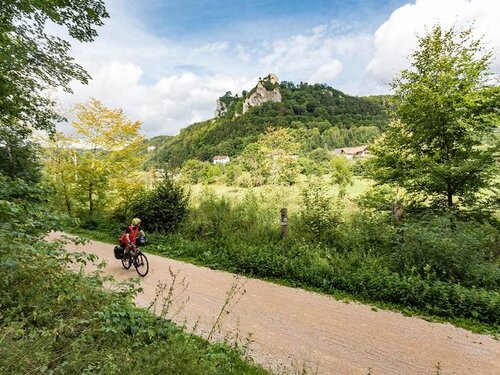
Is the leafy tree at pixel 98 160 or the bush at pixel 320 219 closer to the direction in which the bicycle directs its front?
the bush

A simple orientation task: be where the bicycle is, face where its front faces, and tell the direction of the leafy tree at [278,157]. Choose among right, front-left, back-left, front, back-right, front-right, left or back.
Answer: left

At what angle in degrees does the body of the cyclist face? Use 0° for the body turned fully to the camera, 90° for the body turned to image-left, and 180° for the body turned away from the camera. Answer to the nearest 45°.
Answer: approximately 315°

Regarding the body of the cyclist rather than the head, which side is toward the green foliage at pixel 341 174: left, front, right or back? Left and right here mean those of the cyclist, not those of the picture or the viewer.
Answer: left

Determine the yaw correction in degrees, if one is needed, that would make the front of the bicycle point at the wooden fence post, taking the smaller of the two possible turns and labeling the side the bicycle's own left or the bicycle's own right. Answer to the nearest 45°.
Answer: approximately 45° to the bicycle's own left

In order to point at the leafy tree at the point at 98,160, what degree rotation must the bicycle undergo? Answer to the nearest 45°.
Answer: approximately 135° to its left

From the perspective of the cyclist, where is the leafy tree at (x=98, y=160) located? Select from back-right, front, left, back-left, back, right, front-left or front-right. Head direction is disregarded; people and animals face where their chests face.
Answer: back-left

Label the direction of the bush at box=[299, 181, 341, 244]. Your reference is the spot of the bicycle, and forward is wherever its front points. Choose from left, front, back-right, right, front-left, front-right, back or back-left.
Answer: front-left

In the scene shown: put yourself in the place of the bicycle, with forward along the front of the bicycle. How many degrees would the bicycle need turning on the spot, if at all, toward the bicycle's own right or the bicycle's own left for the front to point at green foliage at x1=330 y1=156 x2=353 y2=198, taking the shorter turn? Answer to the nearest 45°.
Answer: approximately 90° to the bicycle's own left
